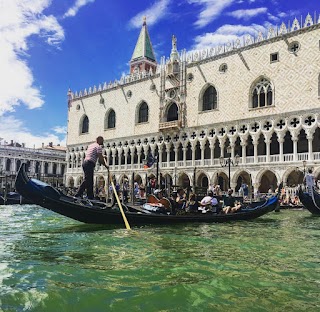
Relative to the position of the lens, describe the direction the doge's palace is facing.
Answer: facing the viewer and to the left of the viewer

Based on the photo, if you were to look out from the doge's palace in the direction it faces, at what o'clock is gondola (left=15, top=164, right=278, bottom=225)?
The gondola is roughly at 11 o'clock from the doge's palace.

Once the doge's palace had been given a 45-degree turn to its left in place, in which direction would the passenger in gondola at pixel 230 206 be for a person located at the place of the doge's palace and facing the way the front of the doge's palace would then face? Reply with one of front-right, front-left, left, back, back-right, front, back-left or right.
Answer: front

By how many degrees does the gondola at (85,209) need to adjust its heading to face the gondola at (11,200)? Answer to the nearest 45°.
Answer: approximately 135° to its left

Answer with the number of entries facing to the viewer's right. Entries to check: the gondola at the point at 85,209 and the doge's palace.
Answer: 1

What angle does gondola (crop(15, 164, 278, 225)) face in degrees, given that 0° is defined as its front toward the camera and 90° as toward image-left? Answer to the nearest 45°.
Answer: approximately 270°
